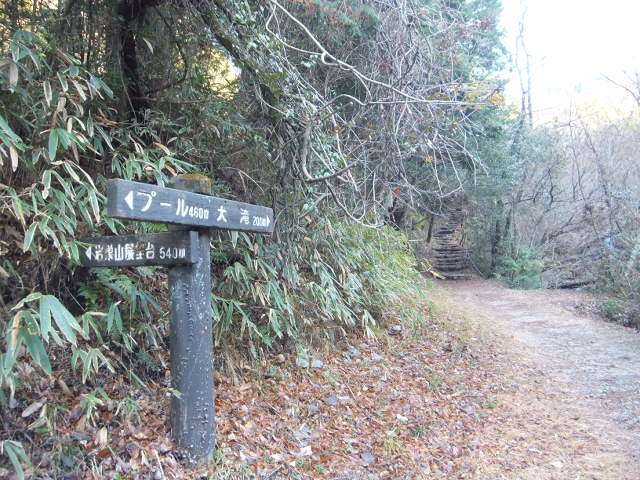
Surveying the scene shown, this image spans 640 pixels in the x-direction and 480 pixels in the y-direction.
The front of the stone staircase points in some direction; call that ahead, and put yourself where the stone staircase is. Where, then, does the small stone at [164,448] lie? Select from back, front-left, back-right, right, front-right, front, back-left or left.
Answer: front

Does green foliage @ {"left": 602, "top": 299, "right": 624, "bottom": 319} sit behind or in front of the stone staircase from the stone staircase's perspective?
in front

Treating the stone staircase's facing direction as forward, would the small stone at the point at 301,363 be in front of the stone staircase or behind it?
in front

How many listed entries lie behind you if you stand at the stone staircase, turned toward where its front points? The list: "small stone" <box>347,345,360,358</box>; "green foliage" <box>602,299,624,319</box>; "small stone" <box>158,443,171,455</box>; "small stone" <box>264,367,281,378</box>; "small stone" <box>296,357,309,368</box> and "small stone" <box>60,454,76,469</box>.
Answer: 0

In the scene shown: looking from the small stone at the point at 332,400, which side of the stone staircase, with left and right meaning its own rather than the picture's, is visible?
front

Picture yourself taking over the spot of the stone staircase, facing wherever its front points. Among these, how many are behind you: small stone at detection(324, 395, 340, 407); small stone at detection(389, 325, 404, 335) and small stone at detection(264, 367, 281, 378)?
0

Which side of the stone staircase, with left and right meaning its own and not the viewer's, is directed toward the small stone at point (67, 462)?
front

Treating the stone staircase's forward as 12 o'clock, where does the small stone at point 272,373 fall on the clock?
The small stone is roughly at 12 o'clock from the stone staircase.

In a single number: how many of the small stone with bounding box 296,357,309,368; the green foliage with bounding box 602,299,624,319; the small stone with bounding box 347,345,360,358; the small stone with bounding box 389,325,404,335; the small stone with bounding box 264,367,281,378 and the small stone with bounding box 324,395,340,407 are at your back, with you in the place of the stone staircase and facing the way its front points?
0

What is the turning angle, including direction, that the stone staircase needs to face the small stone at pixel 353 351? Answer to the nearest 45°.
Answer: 0° — it already faces it

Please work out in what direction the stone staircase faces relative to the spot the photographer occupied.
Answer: facing the viewer

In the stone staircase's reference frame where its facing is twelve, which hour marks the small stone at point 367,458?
The small stone is roughly at 12 o'clock from the stone staircase.
